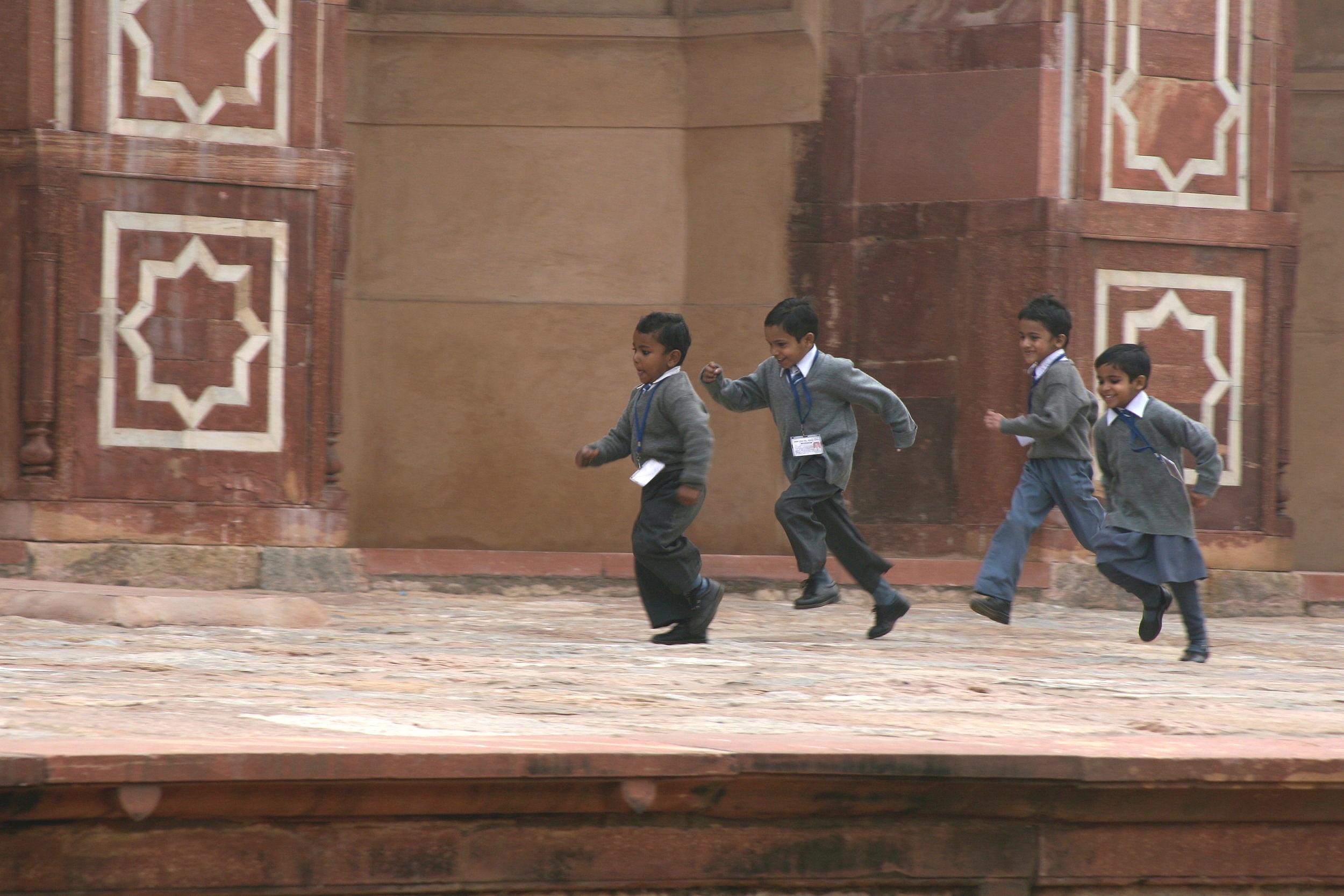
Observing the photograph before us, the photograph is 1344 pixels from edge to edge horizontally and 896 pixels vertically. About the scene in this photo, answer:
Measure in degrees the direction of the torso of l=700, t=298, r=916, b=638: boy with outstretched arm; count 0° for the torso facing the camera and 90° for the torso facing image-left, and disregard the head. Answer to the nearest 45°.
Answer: approximately 45°

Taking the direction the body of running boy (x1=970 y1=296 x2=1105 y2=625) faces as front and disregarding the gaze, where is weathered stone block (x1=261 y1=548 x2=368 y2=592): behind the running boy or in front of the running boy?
in front

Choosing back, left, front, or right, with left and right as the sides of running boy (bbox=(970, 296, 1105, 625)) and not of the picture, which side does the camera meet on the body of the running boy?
left
